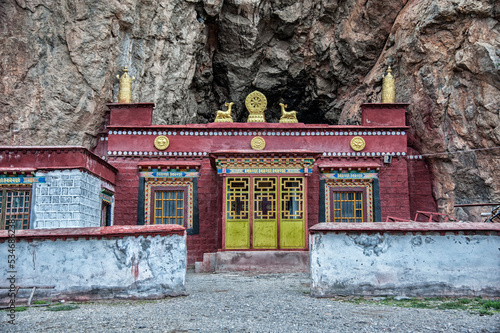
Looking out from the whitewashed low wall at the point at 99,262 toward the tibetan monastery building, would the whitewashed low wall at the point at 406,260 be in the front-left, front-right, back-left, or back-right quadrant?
front-right

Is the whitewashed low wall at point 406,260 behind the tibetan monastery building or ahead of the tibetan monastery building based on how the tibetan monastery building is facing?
ahead

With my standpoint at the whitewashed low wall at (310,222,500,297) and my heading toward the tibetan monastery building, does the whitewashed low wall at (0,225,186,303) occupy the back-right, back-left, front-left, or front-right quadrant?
front-left

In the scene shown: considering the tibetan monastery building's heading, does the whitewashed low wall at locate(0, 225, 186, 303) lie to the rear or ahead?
ahead

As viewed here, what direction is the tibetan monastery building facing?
toward the camera
